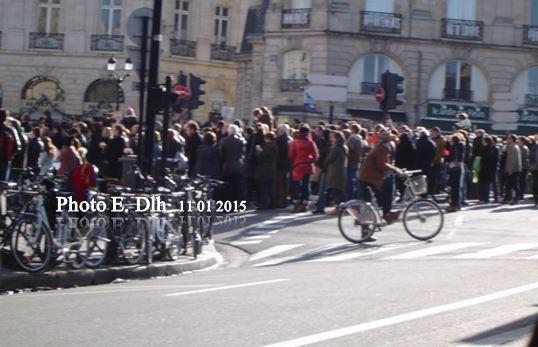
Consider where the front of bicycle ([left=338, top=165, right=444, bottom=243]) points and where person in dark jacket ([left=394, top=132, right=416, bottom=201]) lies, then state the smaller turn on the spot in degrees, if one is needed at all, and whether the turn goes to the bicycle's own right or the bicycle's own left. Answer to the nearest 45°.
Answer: approximately 90° to the bicycle's own left

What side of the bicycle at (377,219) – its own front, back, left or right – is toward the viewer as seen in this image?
right

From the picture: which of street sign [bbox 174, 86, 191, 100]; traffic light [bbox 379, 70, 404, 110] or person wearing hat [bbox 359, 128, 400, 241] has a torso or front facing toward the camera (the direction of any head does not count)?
the street sign

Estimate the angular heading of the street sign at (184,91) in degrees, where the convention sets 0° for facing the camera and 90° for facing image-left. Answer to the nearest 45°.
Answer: approximately 0°

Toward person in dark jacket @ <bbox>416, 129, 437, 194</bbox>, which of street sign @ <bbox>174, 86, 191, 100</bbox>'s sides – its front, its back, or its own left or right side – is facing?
left

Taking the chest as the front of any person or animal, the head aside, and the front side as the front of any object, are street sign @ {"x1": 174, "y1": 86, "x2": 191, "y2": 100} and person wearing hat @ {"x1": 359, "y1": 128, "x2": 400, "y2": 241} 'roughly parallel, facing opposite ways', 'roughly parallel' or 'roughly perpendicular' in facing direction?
roughly perpendicular

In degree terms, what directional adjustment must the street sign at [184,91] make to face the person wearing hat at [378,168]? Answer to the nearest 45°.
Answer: approximately 45° to its left

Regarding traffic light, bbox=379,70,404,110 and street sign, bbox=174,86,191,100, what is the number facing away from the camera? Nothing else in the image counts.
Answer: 0

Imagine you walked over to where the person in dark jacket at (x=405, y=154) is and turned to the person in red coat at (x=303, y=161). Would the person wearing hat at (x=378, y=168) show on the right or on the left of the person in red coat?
left

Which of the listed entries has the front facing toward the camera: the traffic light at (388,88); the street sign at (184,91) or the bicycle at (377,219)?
the street sign

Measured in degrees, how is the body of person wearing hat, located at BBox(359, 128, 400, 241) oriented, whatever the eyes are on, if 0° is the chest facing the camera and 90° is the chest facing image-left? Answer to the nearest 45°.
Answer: approximately 270°

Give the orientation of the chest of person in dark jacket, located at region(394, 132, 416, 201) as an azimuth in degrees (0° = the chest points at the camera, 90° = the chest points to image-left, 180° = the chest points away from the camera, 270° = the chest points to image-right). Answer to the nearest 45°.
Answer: approximately 180°

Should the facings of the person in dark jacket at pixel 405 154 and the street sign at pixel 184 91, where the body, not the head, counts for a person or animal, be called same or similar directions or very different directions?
very different directions

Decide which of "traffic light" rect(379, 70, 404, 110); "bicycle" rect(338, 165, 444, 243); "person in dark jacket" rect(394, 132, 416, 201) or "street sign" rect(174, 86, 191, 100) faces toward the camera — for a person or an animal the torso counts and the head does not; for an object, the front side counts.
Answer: the street sign
